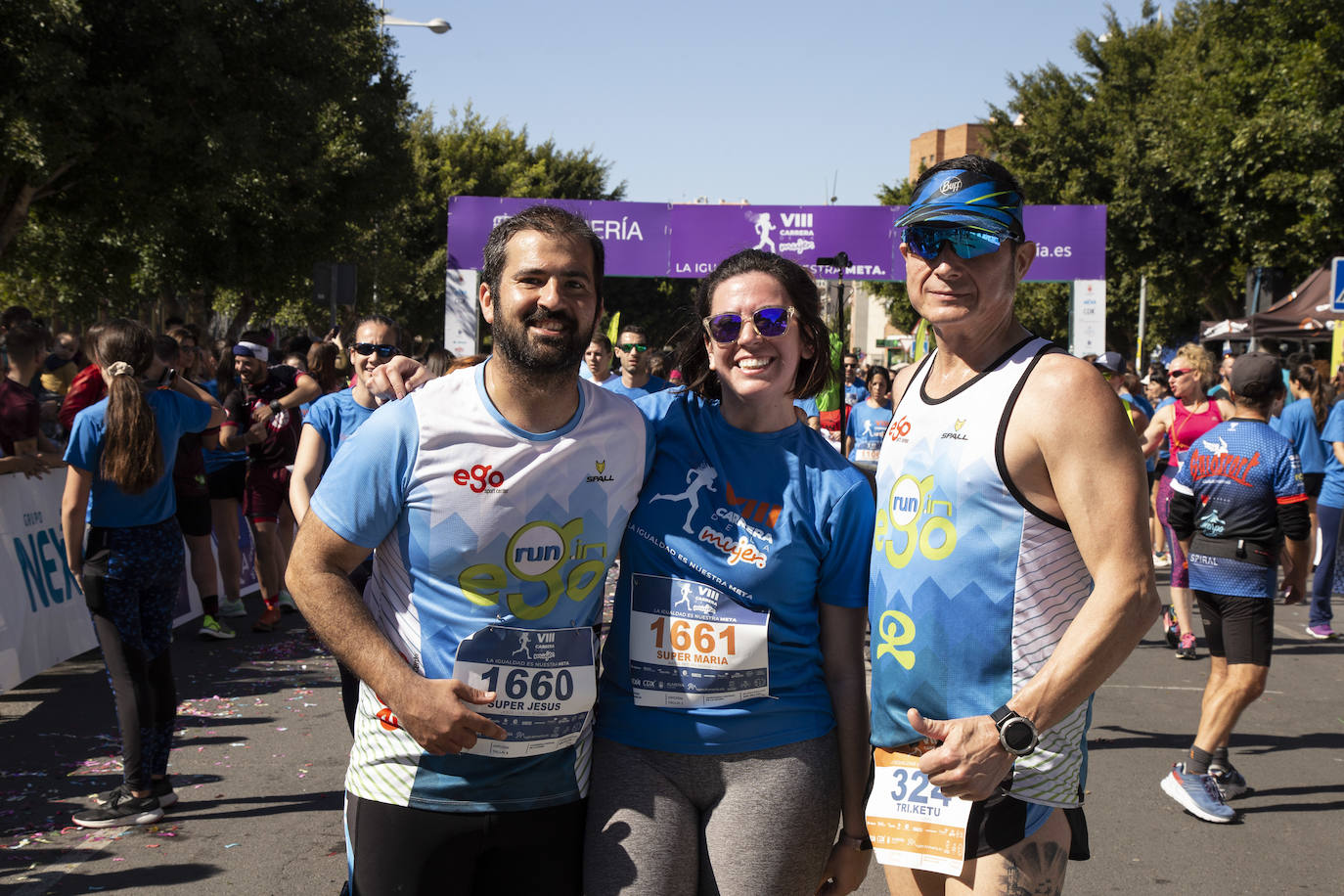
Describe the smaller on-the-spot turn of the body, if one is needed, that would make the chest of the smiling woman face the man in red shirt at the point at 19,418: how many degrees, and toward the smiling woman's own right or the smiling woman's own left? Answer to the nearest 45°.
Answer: approximately 135° to the smiling woman's own right

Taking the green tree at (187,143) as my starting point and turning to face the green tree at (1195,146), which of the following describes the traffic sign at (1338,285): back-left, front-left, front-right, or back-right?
front-right

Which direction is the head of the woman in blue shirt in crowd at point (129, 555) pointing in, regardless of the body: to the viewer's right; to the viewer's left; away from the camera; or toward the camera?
away from the camera

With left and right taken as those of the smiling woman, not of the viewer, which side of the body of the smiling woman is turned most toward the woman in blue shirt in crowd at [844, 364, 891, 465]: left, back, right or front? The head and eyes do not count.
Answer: back

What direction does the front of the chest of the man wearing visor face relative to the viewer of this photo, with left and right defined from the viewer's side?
facing the viewer and to the left of the viewer

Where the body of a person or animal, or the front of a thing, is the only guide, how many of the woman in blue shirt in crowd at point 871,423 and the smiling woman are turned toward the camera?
2

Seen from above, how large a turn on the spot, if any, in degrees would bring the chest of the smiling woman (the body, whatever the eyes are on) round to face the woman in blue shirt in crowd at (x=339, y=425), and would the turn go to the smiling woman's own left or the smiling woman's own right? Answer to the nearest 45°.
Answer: approximately 135° to the smiling woman's own right

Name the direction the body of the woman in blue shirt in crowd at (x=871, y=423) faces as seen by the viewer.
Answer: toward the camera

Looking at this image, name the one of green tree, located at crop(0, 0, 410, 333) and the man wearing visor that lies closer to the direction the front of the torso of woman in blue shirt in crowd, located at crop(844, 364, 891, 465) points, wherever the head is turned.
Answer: the man wearing visor
